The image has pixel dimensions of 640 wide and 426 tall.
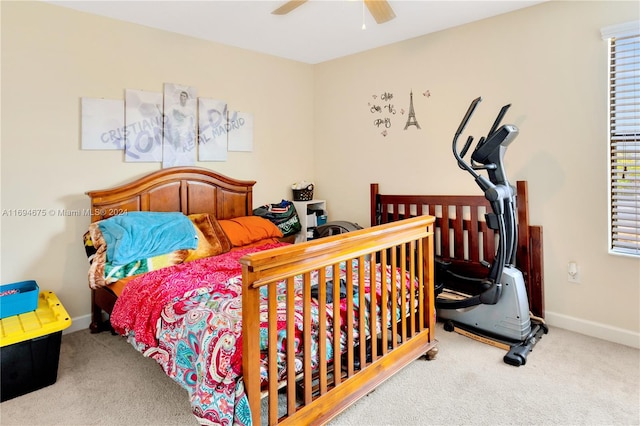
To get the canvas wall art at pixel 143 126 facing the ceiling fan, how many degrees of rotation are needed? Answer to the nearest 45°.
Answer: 0° — it already faces it

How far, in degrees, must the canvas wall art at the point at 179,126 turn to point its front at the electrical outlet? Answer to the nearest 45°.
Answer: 0° — it already faces it

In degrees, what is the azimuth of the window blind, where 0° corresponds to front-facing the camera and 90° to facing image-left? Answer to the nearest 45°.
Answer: approximately 45°

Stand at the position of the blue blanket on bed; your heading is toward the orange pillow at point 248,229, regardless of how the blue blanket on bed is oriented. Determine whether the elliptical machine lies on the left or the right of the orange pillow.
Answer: right

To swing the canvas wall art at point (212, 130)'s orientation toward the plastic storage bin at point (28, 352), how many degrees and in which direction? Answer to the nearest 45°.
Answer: approximately 90° to its right

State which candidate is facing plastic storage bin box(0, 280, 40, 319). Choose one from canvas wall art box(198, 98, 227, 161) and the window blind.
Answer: the window blind

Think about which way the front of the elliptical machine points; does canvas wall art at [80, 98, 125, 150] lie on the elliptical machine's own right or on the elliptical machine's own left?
on the elliptical machine's own right
